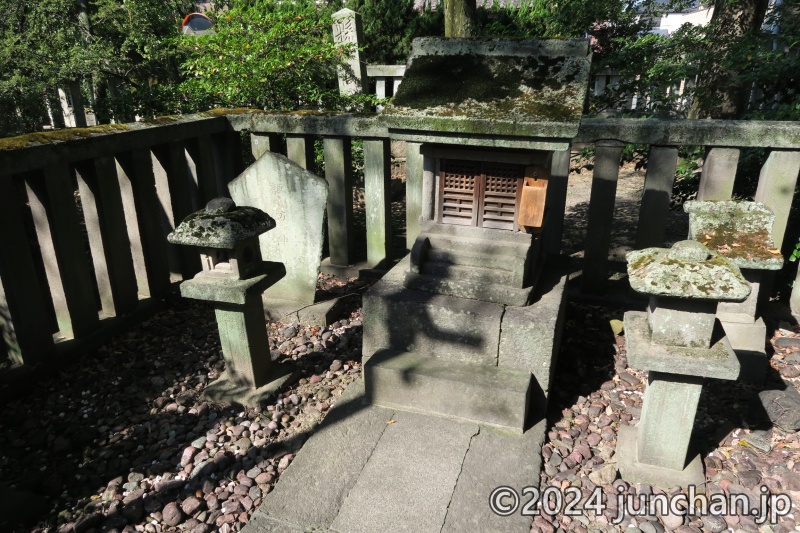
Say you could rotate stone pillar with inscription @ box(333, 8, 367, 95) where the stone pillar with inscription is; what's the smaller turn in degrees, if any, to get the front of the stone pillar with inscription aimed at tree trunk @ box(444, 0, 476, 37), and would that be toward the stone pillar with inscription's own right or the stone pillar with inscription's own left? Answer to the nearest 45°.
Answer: approximately 135° to the stone pillar with inscription's own left

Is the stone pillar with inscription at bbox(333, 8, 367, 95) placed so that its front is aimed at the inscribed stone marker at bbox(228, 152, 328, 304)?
yes

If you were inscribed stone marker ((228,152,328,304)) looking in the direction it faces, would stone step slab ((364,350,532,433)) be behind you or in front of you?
in front

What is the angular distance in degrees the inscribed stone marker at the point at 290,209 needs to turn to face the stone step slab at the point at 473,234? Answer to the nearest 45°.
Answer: approximately 45° to its left

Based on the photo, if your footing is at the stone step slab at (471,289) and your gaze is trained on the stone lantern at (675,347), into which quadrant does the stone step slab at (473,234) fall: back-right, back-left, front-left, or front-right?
back-left

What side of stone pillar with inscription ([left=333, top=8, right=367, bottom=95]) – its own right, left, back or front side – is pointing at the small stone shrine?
front

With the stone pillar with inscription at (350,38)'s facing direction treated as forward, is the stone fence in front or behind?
in front

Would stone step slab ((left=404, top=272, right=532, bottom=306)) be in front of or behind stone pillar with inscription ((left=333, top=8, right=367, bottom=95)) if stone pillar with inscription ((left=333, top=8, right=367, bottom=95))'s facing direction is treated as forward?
in front

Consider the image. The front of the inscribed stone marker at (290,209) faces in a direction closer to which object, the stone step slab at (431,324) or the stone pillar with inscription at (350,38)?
the stone step slab

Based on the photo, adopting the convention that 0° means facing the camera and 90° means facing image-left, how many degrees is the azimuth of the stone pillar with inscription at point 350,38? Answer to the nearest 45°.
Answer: approximately 0°

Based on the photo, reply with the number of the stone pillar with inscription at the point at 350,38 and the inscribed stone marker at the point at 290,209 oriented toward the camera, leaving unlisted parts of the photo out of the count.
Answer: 2

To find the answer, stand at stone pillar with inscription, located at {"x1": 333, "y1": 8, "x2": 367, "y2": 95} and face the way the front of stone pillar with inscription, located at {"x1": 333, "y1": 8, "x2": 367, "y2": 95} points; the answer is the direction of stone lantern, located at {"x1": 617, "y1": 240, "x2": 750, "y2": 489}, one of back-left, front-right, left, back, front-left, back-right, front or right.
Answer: front
